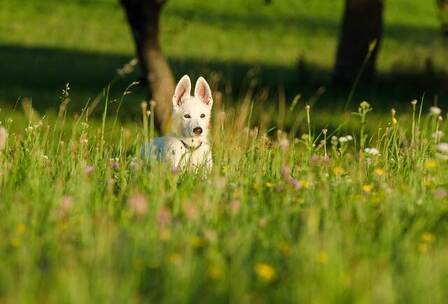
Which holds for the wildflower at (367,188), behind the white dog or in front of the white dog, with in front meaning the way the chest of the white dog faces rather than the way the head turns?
in front

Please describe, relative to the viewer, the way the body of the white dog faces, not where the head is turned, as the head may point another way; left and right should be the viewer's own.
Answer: facing the viewer and to the right of the viewer

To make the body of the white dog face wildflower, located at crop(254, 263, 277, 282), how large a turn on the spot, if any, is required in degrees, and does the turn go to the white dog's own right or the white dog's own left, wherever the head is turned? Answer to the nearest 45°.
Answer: approximately 45° to the white dog's own right

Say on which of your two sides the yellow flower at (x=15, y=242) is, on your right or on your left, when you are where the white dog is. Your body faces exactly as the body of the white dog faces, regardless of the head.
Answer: on your right

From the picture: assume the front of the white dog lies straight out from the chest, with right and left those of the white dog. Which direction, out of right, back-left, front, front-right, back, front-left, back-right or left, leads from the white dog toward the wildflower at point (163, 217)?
front-right

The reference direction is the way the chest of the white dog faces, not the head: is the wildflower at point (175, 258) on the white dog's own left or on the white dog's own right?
on the white dog's own right

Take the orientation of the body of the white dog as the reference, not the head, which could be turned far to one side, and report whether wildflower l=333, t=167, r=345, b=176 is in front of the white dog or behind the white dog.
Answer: in front

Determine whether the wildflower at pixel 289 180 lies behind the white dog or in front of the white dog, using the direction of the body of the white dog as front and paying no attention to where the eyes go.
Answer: in front
